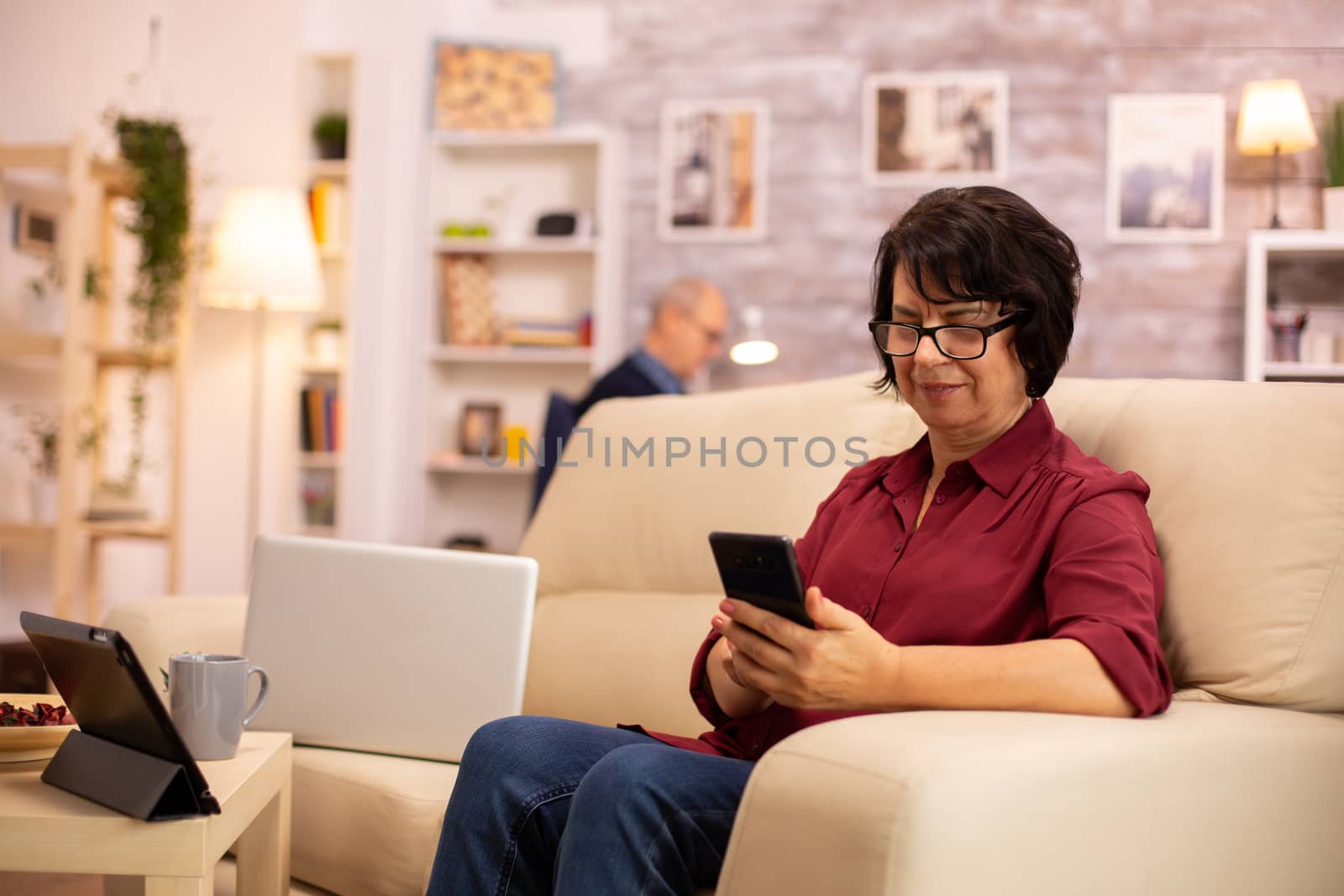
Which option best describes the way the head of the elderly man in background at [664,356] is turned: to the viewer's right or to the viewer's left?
to the viewer's right

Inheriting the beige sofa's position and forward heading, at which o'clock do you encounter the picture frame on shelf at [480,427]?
The picture frame on shelf is roughly at 4 o'clock from the beige sofa.

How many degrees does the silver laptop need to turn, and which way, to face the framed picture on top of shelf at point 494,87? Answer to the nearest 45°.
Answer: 0° — it already faces it

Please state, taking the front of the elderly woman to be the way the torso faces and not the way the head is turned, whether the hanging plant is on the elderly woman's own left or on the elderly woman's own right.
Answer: on the elderly woman's own right

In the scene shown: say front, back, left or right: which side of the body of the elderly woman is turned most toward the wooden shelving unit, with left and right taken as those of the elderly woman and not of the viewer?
right

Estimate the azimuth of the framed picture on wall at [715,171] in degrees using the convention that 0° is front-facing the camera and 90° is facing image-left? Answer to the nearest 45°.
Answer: approximately 0°

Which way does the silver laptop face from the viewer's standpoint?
away from the camera

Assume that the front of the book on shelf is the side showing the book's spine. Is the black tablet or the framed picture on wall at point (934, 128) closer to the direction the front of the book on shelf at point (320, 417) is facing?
the black tablet

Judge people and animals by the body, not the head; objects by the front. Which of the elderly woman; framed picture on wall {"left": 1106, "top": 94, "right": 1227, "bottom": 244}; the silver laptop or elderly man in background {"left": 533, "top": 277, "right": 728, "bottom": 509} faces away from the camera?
the silver laptop
